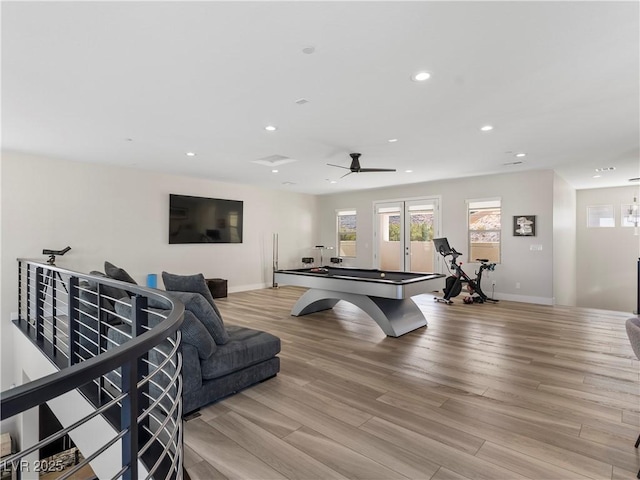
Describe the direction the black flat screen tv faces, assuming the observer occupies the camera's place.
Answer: facing the viewer and to the right of the viewer

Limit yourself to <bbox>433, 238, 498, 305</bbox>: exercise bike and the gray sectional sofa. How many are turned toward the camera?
0

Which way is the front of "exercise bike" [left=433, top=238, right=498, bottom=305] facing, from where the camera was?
facing to the left of the viewer

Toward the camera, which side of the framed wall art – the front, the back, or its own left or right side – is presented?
front

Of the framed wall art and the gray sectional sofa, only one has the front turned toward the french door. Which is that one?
the gray sectional sofa

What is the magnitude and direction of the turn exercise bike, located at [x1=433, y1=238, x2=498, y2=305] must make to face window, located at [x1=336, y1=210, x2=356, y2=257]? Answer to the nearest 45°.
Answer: approximately 45° to its right

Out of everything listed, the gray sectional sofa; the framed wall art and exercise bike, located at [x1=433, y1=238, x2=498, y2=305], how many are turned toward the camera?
1

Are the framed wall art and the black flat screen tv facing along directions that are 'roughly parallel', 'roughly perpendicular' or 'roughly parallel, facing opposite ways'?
roughly perpendicular

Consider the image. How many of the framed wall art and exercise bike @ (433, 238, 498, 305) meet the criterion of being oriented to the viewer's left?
1

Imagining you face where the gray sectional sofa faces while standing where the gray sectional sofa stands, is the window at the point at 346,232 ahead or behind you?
ahead

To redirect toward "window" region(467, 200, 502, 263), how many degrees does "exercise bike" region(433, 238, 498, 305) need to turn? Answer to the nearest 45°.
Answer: approximately 135° to its right

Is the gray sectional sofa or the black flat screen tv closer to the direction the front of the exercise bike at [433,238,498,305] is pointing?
the black flat screen tv

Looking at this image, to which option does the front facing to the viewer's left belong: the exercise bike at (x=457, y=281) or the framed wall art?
the exercise bike

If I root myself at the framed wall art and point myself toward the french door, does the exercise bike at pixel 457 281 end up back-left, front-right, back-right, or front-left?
front-left

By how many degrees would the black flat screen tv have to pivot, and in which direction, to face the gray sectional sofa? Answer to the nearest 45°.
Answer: approximately 45° to its right

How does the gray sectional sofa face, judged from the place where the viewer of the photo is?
facing away from the viewer and to the right of the viewer

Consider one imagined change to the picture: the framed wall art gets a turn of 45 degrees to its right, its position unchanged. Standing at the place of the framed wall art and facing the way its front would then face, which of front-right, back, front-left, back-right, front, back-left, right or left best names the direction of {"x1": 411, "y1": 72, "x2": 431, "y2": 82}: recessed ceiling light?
front-left

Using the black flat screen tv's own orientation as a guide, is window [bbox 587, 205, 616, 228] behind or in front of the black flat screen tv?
in front

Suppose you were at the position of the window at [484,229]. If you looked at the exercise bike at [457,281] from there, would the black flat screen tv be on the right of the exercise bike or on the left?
right

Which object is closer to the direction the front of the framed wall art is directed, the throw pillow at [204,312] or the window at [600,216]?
the throw pillow

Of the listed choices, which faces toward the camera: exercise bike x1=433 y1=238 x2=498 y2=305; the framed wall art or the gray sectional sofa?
the framed wall art

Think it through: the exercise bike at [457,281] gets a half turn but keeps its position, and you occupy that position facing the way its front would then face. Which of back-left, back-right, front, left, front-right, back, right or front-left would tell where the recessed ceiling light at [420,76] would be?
right
